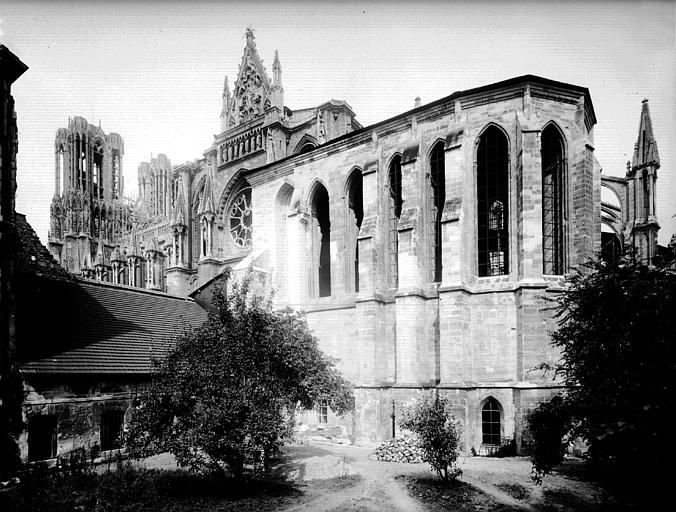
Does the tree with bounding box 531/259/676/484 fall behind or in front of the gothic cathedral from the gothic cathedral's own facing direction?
behind

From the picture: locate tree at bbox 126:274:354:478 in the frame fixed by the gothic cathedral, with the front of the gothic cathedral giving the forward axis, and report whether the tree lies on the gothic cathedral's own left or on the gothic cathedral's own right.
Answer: on the gothic cathedral's own left

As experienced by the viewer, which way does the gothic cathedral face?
facing away from the viewer and to the left of the viewer

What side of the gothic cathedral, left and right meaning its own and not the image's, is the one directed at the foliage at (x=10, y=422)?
left
